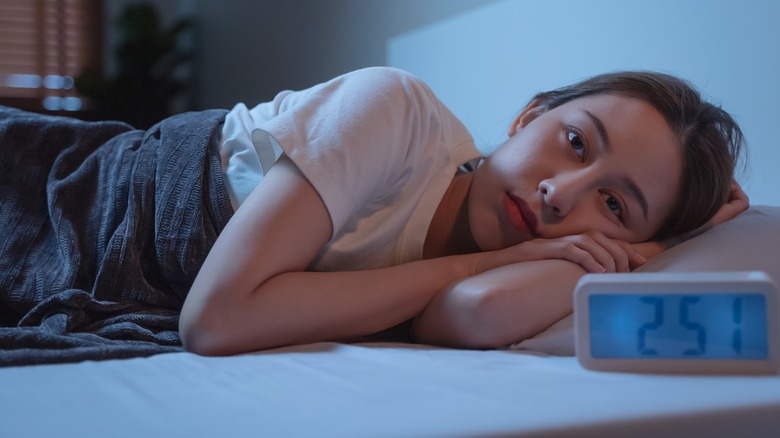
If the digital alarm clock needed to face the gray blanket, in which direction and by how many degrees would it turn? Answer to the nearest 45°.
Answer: approximately 90° to its right

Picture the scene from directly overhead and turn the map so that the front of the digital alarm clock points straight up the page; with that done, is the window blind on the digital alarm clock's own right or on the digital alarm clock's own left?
on the digital alarm clock's own right

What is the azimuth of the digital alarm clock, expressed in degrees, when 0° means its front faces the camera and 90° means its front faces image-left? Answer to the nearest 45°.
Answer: approximately 0°

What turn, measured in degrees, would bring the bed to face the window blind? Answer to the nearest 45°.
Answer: approximately 45° to its right

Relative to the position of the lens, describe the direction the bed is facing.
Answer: facing to the left of the viewer
